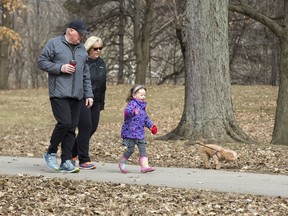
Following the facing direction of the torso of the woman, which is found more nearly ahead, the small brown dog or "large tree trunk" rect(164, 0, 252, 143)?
the small brown dog

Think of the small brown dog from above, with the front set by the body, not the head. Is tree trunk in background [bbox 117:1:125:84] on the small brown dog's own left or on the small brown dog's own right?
on the small brown dog's own left

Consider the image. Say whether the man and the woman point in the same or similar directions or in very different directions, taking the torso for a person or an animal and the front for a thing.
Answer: same or similar directions

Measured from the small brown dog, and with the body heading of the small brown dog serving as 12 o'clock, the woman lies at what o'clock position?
The woman is roughly at 6 o'clock from the small brown dog.

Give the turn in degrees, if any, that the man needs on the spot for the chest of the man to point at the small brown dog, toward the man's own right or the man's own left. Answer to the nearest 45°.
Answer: approximately 45° to the man's own left

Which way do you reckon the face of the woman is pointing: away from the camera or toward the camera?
toward the camera

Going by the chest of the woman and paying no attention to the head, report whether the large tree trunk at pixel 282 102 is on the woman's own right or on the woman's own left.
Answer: on the woman's own left

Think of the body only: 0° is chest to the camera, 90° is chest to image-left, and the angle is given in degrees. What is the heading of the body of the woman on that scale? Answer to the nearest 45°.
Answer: approximately 315°

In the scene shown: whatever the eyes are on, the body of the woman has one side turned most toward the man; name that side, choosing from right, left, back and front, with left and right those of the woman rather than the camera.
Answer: right

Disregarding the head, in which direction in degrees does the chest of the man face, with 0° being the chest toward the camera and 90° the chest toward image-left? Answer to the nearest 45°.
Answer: approximately 315°

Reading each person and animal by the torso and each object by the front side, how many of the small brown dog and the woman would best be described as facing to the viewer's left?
0

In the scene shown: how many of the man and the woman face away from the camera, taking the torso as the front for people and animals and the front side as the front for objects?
0
